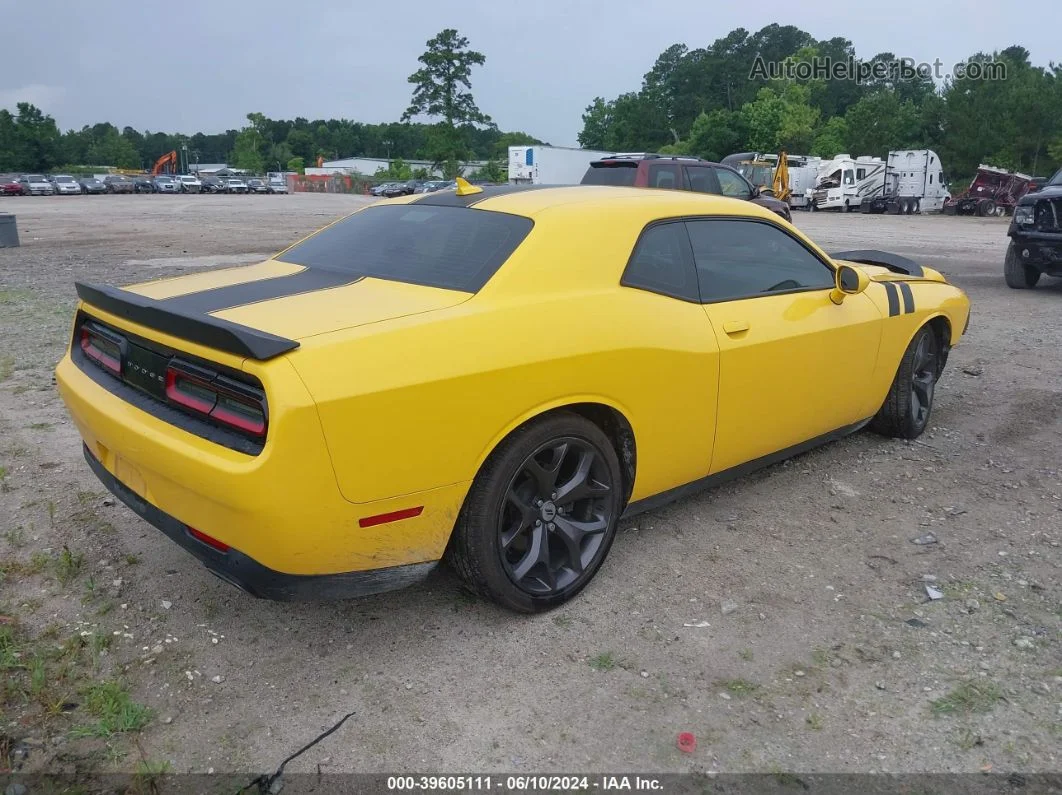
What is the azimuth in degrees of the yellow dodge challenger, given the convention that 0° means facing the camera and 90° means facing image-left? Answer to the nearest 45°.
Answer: approximately 225°

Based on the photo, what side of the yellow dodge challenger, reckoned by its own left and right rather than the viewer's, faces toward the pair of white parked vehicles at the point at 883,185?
front

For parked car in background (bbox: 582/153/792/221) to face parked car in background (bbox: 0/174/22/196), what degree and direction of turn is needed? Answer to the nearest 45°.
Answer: approximately 90° to its left

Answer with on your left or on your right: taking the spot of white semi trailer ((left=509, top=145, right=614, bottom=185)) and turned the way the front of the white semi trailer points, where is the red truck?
on your left

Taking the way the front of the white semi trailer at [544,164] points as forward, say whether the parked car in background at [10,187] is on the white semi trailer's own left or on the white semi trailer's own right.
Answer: on the white semi trailer's own right

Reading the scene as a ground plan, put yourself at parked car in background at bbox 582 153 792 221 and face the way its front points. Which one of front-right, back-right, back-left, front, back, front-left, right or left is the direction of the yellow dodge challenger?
back-right

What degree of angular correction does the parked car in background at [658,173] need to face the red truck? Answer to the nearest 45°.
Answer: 0° — it already faces it

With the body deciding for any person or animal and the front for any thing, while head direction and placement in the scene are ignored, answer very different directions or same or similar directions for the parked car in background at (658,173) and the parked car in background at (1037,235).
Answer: very different directions

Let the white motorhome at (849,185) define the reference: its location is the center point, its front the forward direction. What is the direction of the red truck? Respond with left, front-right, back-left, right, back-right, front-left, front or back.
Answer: back-left

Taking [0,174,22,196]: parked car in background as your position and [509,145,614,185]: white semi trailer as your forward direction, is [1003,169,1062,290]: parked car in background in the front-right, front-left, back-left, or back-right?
front-right

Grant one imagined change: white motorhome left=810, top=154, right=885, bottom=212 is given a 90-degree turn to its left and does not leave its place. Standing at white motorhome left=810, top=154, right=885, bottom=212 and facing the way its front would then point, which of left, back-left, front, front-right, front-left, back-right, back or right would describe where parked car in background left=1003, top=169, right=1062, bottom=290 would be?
front-right

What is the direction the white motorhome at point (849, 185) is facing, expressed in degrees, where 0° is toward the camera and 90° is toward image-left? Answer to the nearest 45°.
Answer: approximately 45°

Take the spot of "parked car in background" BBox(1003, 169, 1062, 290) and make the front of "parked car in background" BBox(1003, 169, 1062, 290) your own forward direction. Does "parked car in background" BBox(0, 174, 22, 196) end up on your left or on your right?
on your right

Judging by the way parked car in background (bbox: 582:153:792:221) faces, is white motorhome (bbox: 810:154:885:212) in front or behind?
in front

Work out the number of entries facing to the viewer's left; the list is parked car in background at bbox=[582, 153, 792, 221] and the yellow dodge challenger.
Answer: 0

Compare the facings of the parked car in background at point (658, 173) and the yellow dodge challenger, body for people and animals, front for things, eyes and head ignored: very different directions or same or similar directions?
same or similar directions

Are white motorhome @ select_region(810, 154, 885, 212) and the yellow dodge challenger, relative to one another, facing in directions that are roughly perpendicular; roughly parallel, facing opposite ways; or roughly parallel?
roughly parallel, facing opposite ways

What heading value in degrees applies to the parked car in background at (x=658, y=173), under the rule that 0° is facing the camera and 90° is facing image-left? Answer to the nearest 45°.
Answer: approximately 225°
